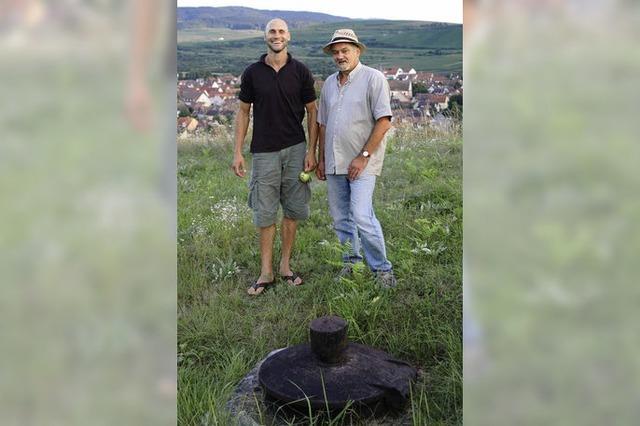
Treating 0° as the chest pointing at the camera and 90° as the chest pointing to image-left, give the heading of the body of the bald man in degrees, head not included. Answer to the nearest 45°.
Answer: approximately 0°

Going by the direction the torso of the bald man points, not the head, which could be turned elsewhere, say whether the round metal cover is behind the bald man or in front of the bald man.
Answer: in front

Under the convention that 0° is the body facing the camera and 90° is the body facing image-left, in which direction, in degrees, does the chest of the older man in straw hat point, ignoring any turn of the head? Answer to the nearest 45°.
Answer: approximately 45°

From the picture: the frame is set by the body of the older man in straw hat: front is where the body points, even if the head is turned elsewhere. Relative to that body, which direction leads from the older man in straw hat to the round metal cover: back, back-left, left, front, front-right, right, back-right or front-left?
front-left
